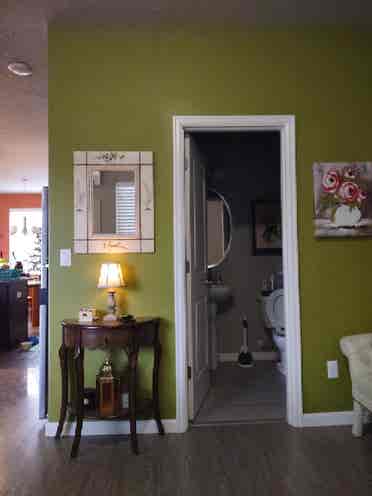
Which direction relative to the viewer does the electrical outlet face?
toward the camera

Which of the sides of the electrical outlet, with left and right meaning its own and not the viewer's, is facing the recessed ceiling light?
right

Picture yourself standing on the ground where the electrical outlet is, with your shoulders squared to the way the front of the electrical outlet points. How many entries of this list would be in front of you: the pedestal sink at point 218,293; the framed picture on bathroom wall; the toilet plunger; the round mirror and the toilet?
0

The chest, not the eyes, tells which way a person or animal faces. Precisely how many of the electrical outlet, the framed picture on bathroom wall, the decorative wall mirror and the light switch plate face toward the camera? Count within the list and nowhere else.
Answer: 4

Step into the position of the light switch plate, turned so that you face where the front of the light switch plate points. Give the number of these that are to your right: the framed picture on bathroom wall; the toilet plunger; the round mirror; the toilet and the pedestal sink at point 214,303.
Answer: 0

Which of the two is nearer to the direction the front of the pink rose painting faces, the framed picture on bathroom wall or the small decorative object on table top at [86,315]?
the small decorative object on table top

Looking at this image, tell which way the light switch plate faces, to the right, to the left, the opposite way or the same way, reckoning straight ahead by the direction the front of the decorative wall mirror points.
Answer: the same way

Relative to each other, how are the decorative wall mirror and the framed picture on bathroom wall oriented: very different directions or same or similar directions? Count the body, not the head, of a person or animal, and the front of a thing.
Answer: same or similar directions

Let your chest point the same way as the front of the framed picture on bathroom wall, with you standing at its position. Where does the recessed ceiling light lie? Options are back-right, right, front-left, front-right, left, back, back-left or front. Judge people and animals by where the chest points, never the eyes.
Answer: front-right

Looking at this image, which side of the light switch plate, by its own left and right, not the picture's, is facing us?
front

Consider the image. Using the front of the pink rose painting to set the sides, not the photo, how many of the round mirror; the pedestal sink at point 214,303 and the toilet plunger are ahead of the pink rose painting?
0

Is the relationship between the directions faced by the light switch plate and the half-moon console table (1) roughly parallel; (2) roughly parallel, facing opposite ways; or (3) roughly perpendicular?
roughly parallel

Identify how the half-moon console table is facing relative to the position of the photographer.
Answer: facing the viewer

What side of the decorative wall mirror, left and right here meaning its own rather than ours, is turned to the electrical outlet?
left

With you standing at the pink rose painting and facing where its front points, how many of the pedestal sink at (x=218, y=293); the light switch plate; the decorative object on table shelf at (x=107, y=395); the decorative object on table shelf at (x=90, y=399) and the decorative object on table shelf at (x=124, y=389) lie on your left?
0
